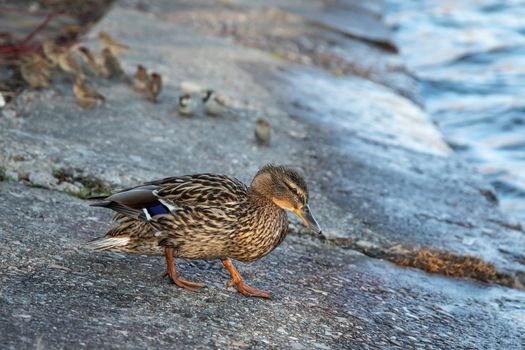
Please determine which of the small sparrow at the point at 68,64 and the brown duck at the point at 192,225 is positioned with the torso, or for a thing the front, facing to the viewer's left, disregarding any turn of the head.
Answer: the small sparrow

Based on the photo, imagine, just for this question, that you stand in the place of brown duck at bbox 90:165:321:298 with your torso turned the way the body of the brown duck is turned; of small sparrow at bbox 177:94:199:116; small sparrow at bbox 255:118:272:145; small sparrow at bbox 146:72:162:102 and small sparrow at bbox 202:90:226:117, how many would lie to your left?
4

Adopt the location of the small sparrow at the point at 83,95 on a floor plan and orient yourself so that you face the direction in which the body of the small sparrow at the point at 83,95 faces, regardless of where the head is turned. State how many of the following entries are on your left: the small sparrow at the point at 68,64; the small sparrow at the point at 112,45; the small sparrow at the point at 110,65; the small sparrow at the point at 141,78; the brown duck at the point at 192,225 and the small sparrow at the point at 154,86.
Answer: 1

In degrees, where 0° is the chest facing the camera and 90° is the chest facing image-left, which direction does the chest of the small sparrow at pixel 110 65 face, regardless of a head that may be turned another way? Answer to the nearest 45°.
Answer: approximately 90°

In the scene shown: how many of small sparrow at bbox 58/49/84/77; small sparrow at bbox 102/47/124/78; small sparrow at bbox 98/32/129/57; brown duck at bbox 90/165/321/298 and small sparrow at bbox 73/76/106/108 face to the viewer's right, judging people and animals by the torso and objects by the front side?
1

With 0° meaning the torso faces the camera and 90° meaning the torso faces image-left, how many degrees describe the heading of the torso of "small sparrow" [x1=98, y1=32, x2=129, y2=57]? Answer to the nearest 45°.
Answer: approximately 90°

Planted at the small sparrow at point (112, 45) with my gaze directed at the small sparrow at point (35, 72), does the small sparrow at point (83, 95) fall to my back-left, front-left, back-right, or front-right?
front-left

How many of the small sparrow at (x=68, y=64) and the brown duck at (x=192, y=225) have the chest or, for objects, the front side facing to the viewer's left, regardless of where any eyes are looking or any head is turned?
1

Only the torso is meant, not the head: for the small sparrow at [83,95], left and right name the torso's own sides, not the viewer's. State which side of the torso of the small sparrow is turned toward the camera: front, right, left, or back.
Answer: left

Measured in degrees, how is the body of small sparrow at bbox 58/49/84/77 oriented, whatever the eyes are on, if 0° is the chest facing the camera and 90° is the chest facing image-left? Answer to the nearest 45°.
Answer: approximately 90°

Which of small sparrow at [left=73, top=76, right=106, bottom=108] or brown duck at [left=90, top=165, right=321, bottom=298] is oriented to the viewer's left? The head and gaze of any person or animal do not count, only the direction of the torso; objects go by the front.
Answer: the small sparrow
